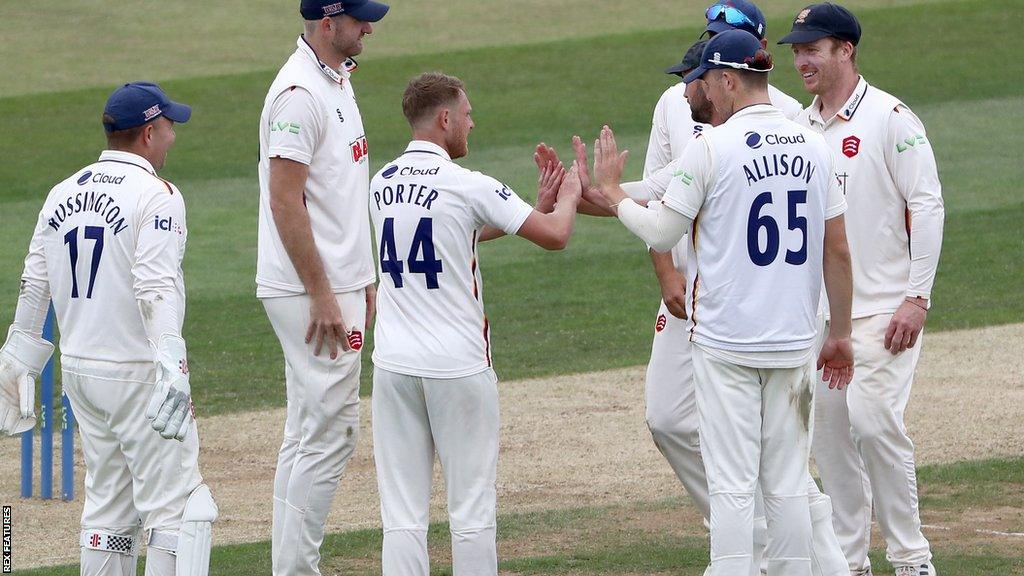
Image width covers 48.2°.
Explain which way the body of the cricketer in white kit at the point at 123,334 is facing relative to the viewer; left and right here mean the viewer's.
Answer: facing away from the viewer and to the right of the viewer

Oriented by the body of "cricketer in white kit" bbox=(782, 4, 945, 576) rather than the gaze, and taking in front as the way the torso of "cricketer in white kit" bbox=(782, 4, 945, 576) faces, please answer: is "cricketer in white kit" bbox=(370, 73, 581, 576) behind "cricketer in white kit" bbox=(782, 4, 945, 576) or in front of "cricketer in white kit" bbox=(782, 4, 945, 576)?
in front

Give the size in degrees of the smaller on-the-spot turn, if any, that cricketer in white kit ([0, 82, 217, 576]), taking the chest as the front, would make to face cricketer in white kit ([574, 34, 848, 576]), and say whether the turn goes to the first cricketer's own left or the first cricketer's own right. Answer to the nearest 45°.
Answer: approximately 45° to the first cricketer's own right

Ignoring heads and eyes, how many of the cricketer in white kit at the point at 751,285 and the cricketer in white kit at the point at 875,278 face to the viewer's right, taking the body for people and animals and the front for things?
0

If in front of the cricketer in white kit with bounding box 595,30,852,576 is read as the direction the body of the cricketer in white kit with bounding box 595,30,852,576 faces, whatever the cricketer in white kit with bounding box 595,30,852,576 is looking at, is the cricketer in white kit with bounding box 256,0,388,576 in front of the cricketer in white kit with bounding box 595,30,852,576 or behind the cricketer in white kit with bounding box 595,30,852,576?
in front

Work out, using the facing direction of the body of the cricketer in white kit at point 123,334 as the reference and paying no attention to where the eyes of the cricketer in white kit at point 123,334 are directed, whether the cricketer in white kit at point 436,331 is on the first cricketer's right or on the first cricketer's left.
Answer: on the first cricketer's right

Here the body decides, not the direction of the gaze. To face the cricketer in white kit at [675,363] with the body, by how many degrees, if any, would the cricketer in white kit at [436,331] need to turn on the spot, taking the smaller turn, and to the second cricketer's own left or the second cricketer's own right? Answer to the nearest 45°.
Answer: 0° — they already face them

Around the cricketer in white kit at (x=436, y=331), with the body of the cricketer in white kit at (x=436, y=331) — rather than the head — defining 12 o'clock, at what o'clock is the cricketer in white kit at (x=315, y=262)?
the cricketer in white kit at (x=315, y=262) is roughly at 9 o'clock from the cricketer in white kit at (x=436, y=331).

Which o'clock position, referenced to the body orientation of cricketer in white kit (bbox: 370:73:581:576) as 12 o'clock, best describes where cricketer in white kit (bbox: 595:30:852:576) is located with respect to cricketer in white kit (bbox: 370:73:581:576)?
cricketer in white kit (bbox: 595:30:852:576) is roughly at 2 o'clock from cricketer in white kit (bbox: 370:73:581:576).

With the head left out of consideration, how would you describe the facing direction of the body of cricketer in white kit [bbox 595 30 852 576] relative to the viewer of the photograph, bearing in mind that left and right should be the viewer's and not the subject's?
facing away from the viewer and to the left of the viewer

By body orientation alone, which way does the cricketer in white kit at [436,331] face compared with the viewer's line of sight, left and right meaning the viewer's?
facing away from the viewer and to the right of the viewer

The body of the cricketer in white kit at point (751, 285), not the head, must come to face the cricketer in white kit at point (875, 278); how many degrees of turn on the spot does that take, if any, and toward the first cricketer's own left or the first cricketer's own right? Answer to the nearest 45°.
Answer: approximately 90° to the first cricketer's own right

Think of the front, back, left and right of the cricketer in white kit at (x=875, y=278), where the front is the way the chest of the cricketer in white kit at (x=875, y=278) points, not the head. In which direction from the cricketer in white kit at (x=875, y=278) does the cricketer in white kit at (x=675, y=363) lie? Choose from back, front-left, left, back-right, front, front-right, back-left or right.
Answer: front-right
